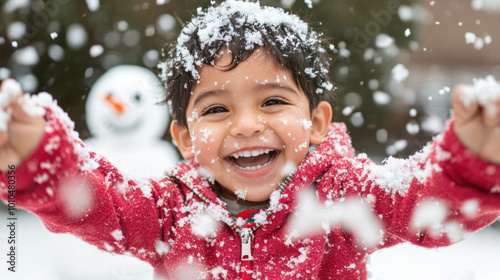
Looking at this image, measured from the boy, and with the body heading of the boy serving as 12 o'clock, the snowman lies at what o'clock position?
The snowman is roughly at 5 o'clock from the boy.

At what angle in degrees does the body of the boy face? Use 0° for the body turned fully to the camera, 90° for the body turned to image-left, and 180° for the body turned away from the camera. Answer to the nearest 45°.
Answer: approximately 0°
